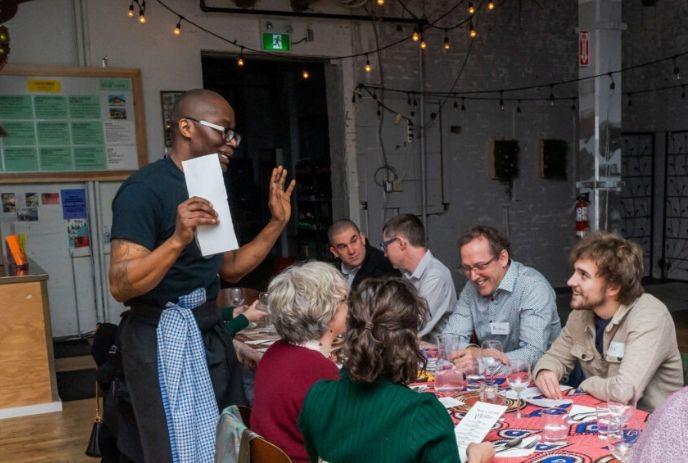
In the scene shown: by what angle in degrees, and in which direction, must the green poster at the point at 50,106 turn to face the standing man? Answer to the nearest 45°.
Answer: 0° — it already faces them

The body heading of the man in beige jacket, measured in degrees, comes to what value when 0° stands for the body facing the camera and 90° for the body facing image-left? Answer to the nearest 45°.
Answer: approximately 45°

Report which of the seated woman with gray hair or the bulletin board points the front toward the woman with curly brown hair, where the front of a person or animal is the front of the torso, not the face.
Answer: the bulletin board

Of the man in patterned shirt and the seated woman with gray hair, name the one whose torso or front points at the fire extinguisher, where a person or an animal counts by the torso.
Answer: the seated woman with gray hair

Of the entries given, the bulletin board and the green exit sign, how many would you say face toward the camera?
2

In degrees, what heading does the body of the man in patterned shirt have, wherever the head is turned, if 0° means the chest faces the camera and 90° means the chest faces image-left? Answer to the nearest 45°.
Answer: approximately 45°

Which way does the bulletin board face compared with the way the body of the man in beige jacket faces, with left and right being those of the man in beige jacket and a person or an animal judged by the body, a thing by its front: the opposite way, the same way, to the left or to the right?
to the left

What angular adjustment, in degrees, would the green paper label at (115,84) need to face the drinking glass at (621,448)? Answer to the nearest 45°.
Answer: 0° — it already faces it

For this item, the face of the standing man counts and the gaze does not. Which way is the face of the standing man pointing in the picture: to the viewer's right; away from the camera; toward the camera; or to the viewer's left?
to the viewer's right

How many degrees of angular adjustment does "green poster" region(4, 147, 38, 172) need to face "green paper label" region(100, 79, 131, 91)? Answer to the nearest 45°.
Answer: approximately 90° to its left

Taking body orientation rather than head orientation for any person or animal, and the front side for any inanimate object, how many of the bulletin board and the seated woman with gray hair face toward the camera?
1

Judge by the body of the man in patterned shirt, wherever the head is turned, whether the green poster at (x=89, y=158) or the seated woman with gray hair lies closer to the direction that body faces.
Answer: the seated woman with gray hair

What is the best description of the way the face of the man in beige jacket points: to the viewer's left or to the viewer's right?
to the viewer's left
